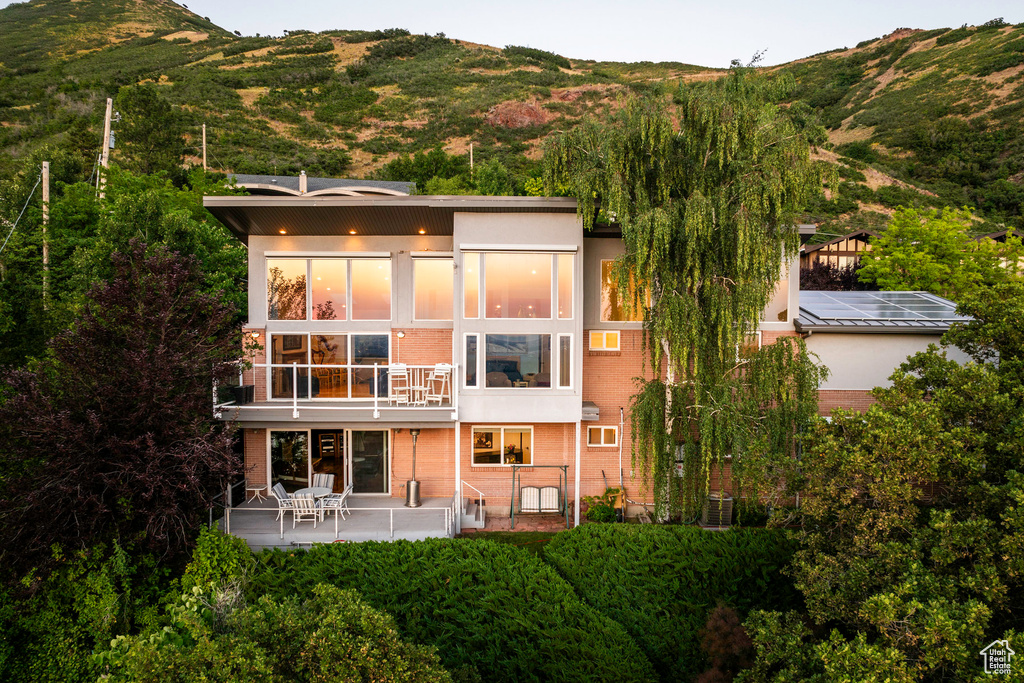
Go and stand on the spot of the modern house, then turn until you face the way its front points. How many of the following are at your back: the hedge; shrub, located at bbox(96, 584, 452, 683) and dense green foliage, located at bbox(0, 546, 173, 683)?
0

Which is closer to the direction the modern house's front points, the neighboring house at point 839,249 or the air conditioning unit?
the air conditioning unit

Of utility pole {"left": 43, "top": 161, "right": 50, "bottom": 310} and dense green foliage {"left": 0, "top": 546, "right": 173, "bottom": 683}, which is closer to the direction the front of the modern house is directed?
the dense green foliage

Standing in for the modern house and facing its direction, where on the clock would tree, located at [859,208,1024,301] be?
The tree is roughly at 8 o'clock from the modern house.

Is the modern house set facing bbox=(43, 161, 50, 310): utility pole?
no

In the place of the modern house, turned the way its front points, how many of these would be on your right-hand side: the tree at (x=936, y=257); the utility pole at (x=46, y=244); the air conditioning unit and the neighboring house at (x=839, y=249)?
1

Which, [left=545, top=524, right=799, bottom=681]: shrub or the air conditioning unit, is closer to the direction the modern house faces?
the shrub

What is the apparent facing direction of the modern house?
toward the camera

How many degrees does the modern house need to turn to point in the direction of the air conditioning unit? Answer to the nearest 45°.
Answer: approximately 90° to its left

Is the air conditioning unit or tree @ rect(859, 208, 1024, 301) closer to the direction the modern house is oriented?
the air conditioning unit

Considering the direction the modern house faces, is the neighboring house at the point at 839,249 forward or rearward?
rearward

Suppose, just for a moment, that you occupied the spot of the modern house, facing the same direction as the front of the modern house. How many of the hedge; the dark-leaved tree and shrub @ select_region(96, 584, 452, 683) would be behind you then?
0

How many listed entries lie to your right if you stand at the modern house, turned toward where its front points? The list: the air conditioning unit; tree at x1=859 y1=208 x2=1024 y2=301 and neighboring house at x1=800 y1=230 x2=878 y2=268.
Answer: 0

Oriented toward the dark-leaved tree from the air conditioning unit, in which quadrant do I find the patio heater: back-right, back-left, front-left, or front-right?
front-right
